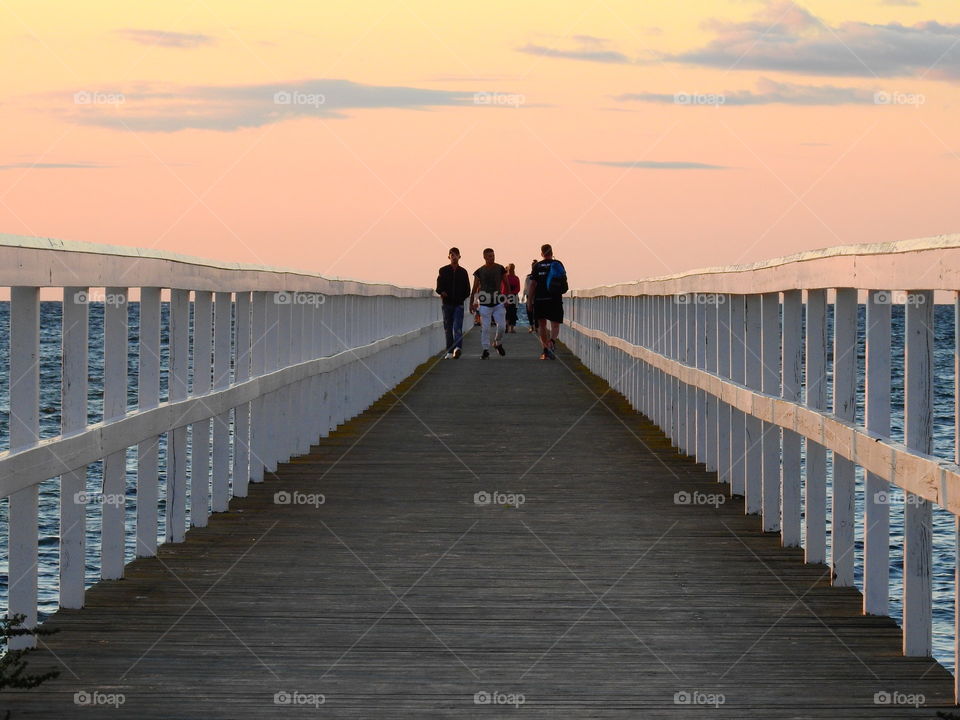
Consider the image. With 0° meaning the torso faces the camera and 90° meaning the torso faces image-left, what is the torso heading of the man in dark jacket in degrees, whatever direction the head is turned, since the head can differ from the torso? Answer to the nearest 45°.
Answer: approximately 0°

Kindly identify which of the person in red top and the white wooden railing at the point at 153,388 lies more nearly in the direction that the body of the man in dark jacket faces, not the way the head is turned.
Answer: the white wooden railing

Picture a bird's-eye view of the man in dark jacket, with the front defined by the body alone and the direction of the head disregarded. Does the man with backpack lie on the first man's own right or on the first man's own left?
on the first man's own left

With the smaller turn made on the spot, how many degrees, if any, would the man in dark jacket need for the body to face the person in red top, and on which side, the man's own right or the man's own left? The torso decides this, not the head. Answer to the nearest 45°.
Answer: approximately 180°

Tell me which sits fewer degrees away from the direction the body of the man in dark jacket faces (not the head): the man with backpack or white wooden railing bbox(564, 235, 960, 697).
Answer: the white wooden railing

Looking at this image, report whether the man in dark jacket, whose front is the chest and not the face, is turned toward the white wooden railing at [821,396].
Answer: yes
